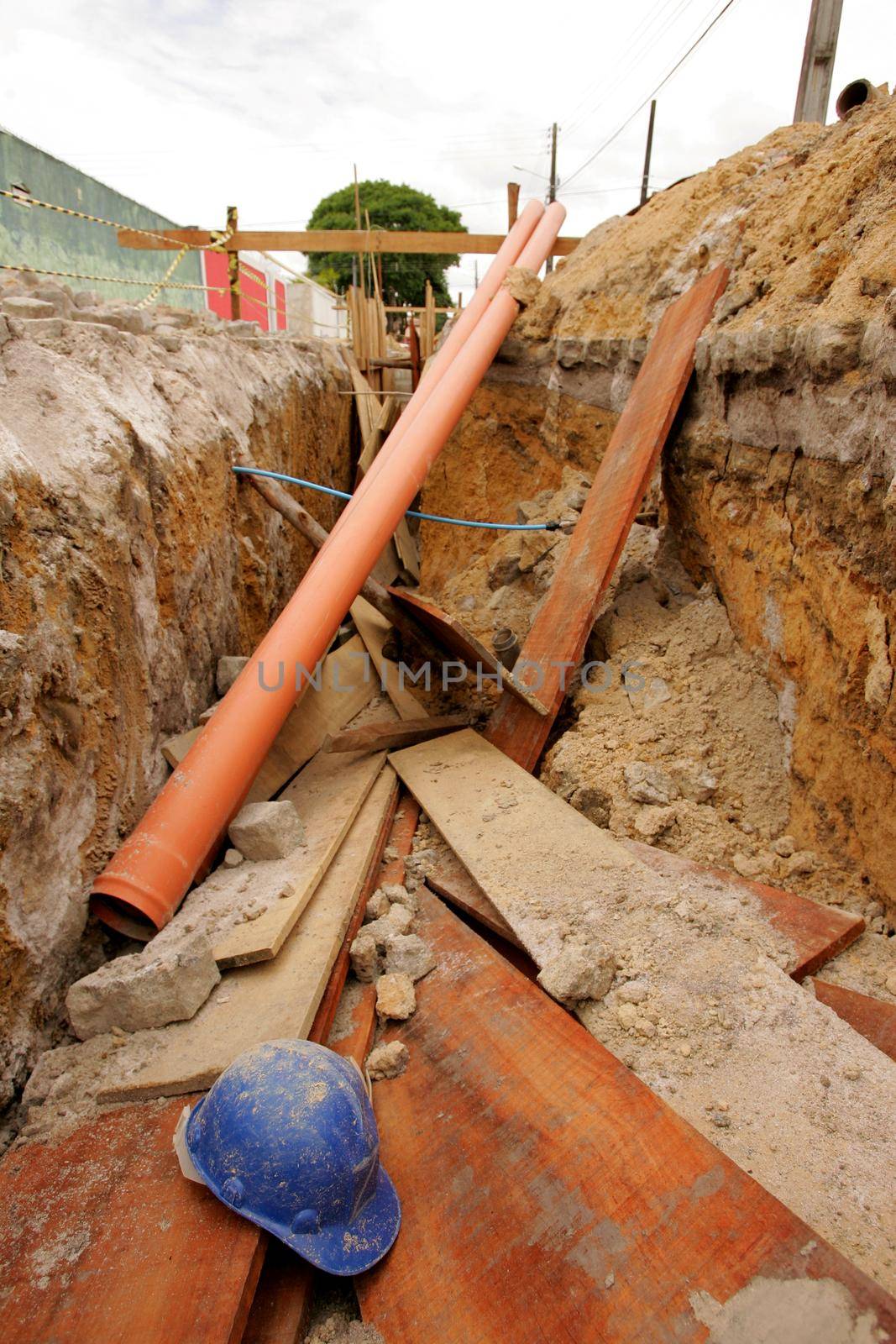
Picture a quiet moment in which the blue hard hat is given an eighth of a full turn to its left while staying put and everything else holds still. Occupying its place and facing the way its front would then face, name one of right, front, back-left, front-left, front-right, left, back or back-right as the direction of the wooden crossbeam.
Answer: left

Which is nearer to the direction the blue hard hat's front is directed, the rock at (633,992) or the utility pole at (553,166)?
the rock

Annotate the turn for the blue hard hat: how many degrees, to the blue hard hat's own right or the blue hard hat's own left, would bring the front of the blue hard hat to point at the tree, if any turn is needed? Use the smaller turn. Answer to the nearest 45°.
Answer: approximately 135° to the blue hard hat's own left

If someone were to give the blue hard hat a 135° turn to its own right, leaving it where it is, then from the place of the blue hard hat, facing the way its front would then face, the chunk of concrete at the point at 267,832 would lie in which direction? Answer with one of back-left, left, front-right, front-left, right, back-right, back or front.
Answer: right

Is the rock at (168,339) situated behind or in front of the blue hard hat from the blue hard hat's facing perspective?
behind

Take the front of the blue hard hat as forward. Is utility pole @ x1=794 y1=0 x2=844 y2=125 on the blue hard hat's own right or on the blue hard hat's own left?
on the blue hard hat's own left

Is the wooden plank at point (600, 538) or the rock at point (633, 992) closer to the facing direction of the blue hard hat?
the rock

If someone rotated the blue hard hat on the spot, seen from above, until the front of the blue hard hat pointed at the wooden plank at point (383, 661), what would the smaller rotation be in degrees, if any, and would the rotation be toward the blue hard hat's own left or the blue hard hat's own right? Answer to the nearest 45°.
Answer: approximately 135° to the blue hard hat's own left

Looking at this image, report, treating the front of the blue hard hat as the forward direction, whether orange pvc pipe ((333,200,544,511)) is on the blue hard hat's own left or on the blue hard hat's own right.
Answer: on the blue hard hat's own left

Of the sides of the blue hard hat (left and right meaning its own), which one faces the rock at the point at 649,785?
left

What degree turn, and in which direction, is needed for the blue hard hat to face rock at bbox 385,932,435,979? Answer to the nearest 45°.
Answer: approximately 90° to its left

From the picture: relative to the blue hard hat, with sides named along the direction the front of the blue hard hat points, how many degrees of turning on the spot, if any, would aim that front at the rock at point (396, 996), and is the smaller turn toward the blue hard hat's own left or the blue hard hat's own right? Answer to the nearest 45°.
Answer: approximately 90° to the blue hard hat's own left

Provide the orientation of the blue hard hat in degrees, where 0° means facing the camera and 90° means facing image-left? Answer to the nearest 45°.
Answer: approximately 315°
